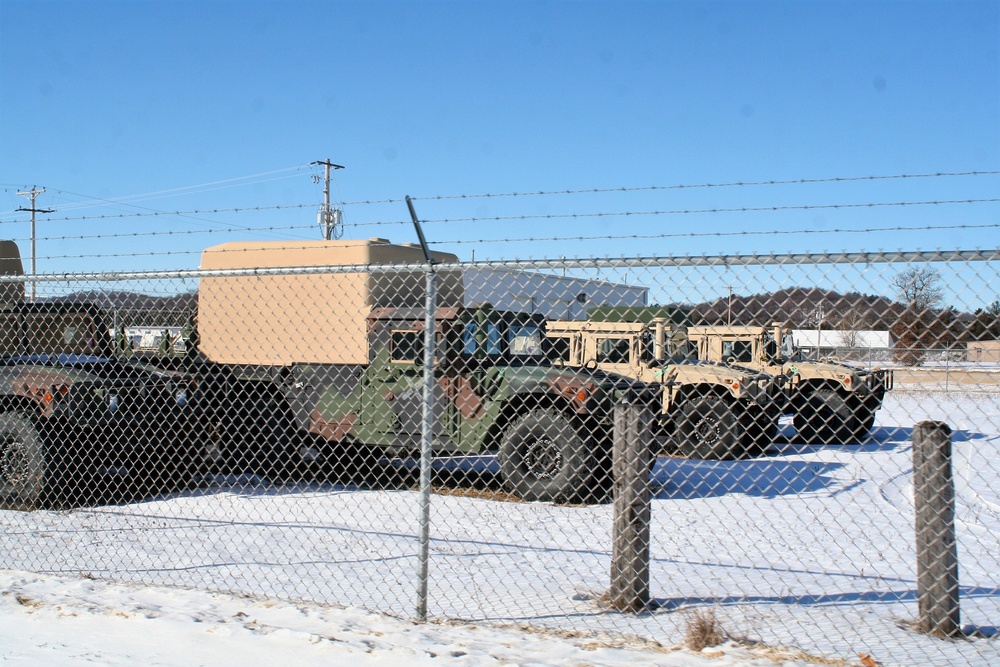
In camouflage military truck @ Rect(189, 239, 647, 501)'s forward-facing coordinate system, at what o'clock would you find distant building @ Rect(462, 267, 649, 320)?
The distant building is roughly at 8 o'clock from the camouflage military truck.

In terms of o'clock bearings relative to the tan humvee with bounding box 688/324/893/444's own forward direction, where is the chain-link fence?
The chain-link fence is roughly at 2 o'clock from the tan humvee.

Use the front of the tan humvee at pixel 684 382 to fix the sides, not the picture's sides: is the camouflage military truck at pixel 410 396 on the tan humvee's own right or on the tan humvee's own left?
on the tan humvee's own right
